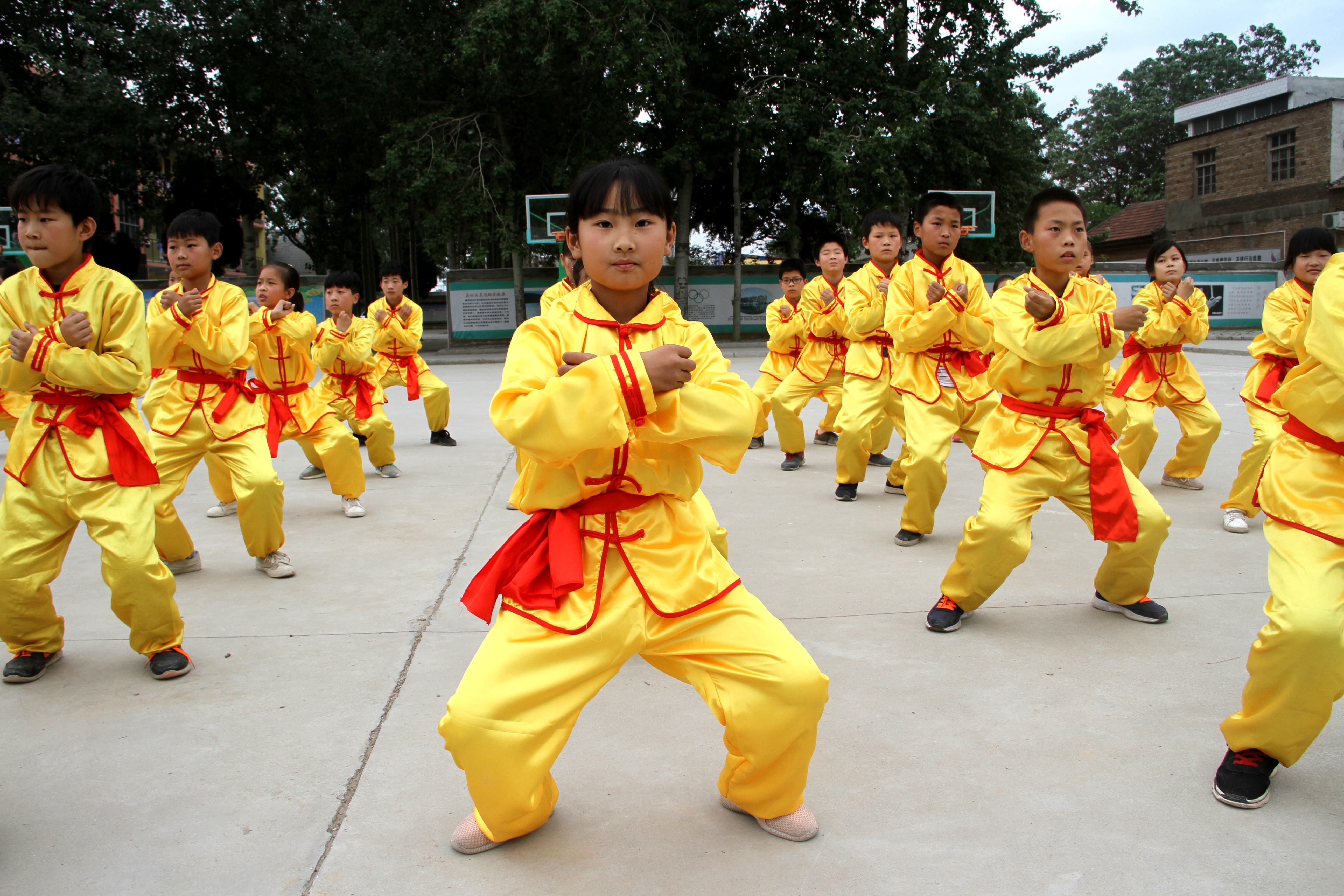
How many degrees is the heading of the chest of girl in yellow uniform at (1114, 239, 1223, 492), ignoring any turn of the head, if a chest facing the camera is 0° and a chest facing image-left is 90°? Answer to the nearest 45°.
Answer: approximately 0°

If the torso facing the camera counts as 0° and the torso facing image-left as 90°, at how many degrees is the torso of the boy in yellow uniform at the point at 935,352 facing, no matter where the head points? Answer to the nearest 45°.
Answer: approximately 0°

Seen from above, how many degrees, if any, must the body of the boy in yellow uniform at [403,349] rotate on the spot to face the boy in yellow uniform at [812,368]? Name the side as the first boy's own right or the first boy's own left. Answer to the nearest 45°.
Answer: approximately 45° to the first boy's own left

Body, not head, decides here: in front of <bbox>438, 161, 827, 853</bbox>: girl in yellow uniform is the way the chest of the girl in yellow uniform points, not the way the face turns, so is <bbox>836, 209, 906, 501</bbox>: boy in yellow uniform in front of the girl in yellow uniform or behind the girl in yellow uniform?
behind

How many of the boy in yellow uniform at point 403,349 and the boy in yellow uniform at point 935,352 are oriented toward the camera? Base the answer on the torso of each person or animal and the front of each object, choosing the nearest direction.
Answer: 2
